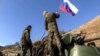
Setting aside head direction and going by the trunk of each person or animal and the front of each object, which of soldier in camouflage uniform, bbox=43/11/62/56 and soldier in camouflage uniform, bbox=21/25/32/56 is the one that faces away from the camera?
soldier in camouflage uniform, bbox=43/11/62/56

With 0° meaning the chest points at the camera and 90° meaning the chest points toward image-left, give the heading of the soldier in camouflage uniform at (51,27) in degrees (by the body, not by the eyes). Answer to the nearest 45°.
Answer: approximately 180°

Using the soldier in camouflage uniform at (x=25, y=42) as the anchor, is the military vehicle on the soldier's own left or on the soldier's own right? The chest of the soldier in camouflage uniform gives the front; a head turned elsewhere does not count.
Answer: on the soldier's own right

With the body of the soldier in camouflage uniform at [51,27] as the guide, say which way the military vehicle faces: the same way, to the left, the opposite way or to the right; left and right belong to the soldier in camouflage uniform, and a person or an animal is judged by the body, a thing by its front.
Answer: to the right

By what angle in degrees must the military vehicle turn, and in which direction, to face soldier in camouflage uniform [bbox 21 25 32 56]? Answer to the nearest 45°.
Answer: approximately 135° to its left

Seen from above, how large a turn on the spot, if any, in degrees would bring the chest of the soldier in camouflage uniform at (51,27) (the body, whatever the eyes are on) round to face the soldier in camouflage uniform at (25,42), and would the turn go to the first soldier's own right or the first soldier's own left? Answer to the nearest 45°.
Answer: approximately 45° to the first soldier's own left

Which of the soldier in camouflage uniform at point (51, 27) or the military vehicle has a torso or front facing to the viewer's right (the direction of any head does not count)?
the military vehicle

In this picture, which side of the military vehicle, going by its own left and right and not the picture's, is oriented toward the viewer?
right
